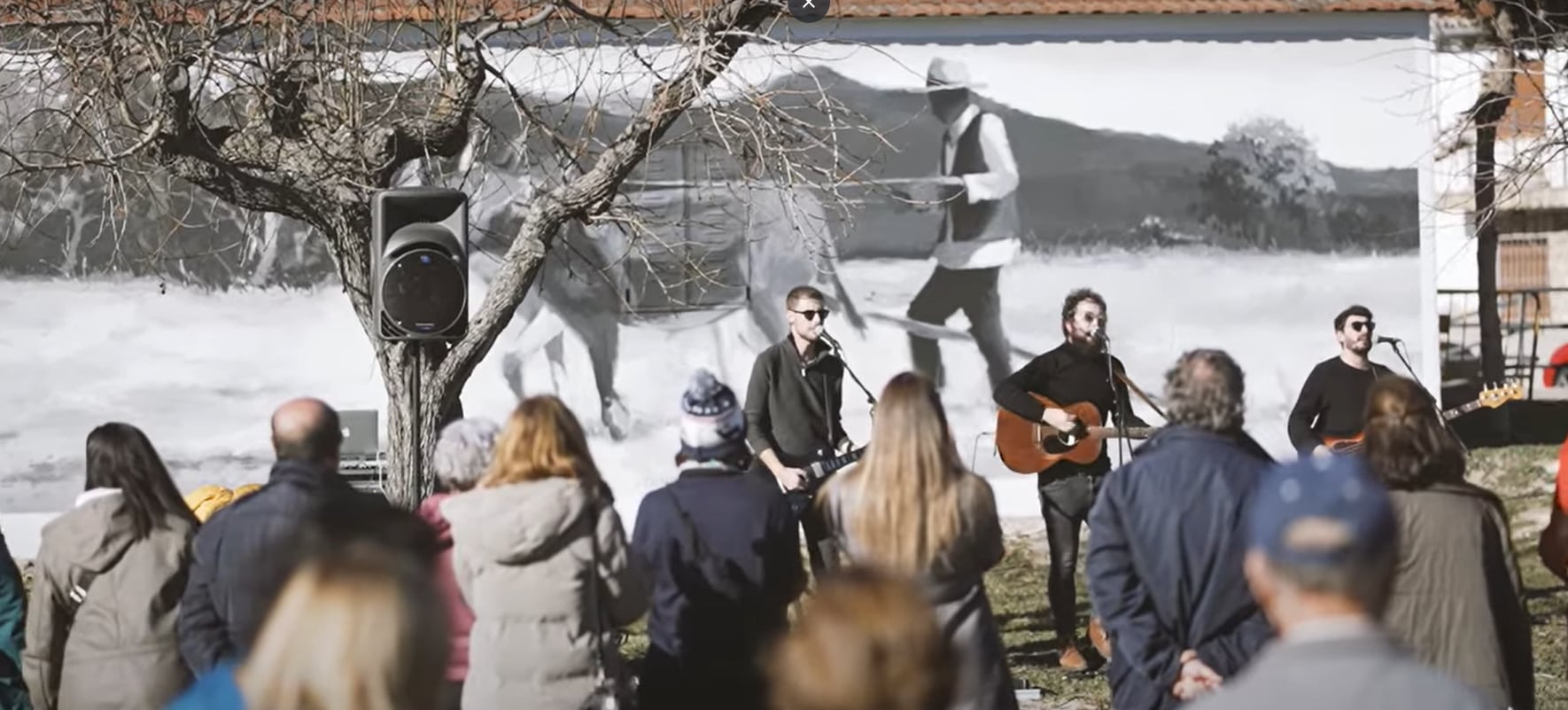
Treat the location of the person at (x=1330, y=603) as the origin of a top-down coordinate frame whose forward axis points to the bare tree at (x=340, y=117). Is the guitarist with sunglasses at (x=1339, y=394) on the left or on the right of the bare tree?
right

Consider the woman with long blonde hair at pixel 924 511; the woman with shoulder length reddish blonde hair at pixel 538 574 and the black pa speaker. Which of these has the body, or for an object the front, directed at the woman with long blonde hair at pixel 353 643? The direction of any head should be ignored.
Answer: the black pa speaker

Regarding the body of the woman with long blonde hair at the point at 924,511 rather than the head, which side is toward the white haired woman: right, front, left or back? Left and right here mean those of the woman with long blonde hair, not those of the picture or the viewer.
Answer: left

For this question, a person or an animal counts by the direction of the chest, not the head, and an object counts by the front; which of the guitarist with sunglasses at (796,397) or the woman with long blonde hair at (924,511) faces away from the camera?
the woman with long blonde hair

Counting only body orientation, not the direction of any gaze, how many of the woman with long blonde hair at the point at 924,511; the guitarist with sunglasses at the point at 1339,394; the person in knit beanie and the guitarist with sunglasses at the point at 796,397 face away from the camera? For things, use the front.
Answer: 2

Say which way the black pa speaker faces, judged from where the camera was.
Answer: facing the viewer

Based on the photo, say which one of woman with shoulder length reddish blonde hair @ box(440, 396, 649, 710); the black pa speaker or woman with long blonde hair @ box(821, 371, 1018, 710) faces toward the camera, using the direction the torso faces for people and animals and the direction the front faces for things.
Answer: the black pa speaker

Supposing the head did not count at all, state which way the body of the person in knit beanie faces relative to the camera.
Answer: away from the camera

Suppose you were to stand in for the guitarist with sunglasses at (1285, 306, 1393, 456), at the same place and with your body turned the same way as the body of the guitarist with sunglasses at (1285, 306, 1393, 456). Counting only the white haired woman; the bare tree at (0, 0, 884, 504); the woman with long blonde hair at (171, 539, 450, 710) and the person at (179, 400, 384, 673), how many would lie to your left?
0

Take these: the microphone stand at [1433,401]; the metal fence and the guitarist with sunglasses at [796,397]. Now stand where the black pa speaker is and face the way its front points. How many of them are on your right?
0

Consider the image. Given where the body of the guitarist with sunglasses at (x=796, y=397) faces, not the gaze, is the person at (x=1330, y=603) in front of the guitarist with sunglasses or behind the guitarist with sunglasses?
in front

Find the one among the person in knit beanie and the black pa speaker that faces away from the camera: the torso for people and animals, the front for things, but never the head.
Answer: the person in knit beanie

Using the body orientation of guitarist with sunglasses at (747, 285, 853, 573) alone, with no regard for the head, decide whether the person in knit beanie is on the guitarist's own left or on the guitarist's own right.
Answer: on the guitarist's own right

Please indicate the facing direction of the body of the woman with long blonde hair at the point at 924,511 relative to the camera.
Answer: away from the camera

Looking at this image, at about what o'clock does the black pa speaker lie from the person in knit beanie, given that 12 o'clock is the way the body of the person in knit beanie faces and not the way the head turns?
The black pa speaker is roughly at 11 o'clock from the person in knit beanie.

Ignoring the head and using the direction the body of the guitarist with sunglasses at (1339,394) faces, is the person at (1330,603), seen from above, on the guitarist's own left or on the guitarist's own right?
on the guitarist's own right

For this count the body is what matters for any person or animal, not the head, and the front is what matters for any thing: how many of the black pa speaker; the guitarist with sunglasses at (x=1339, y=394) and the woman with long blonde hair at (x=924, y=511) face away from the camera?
1

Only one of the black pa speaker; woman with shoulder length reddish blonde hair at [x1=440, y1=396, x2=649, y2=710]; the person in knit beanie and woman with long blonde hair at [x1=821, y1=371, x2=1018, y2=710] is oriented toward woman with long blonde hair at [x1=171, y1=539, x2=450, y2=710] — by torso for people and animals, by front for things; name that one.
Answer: the black pa speaker

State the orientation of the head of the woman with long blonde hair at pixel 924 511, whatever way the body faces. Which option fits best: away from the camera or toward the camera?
away from the camera

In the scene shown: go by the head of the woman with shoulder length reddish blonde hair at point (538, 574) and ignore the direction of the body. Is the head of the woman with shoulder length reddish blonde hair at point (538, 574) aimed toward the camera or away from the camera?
away from the camera
